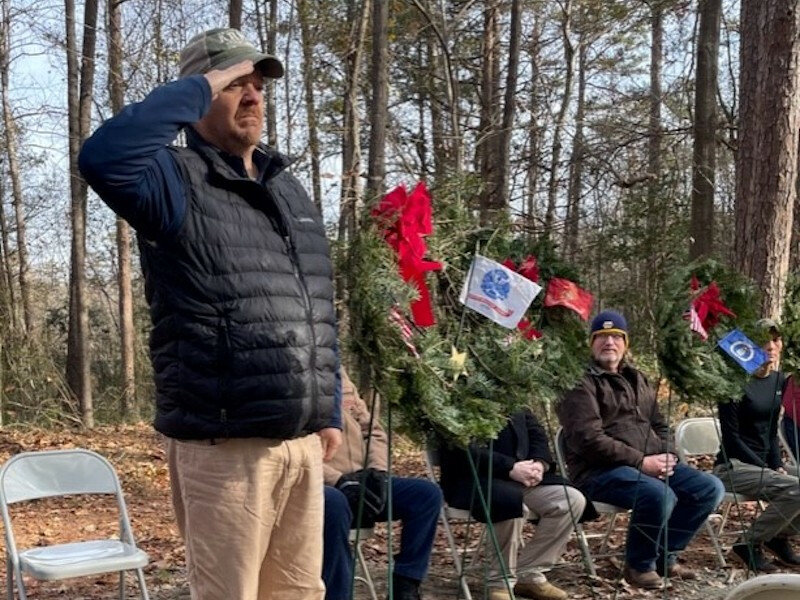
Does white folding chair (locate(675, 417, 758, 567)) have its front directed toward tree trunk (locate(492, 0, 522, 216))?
no

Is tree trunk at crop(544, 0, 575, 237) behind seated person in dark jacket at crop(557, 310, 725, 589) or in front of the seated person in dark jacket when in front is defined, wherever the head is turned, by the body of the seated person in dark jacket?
behind

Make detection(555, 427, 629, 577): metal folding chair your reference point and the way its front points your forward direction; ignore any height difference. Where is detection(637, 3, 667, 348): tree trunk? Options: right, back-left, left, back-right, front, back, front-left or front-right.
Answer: back-left

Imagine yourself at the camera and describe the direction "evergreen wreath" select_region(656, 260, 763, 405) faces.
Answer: facing the viewer

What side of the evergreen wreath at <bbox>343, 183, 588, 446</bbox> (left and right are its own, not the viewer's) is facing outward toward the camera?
front

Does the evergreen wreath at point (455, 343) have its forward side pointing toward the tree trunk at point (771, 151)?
no

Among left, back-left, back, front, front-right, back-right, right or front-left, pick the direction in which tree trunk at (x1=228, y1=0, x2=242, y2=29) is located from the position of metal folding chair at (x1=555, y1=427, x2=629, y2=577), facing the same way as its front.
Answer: back

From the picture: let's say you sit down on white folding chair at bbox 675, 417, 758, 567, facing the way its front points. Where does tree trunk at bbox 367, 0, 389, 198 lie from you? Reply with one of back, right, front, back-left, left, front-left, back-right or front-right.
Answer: back

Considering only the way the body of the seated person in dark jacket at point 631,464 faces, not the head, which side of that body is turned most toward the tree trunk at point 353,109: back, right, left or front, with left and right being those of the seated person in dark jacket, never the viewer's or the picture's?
back

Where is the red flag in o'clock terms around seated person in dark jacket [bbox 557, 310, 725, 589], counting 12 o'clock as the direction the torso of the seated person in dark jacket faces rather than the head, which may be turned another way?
The red flag is roughly at 2 o'clock from the seated person in dark jacket.

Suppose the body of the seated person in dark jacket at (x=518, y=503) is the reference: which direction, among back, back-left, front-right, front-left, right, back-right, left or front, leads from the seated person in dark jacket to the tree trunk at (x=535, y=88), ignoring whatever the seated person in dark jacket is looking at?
back-left

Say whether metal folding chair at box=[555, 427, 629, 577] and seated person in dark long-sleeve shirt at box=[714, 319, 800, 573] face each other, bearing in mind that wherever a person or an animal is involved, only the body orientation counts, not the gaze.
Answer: no

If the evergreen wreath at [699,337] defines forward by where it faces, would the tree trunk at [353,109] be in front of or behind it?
behind

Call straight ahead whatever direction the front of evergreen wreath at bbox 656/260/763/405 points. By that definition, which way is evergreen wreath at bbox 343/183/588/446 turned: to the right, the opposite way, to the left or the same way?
the same way

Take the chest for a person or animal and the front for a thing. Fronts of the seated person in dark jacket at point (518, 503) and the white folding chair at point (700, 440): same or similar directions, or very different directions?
same or similar directions

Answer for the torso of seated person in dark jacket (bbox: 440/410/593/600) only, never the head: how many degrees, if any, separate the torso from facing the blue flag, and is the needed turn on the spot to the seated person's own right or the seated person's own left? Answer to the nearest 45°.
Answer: approximately 45° to the seated person's own left

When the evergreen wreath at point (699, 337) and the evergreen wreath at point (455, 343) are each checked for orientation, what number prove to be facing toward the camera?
2

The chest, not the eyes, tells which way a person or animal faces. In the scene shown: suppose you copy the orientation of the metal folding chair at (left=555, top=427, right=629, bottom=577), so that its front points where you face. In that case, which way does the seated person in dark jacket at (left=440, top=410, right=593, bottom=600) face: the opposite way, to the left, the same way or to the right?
the same way

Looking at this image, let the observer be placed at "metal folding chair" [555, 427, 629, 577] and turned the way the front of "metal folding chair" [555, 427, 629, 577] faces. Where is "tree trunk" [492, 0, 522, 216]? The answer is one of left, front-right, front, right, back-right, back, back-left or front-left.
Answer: back-left

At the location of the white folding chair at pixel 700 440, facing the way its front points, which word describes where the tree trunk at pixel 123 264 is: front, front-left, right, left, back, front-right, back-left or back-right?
back
